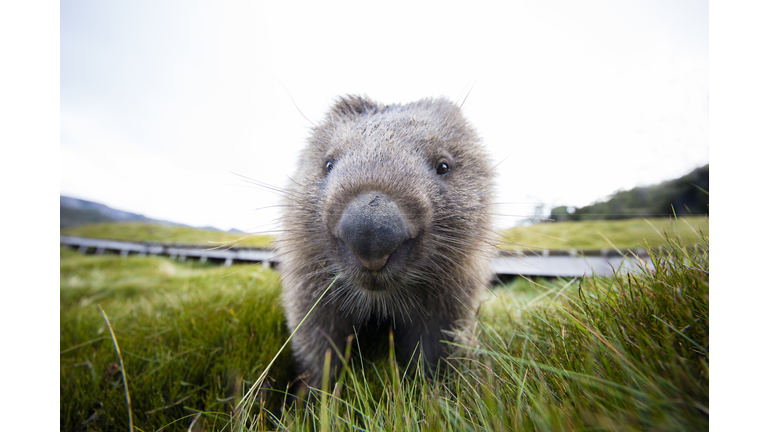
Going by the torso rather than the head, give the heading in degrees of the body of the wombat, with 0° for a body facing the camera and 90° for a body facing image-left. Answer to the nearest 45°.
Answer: approximately 0°
